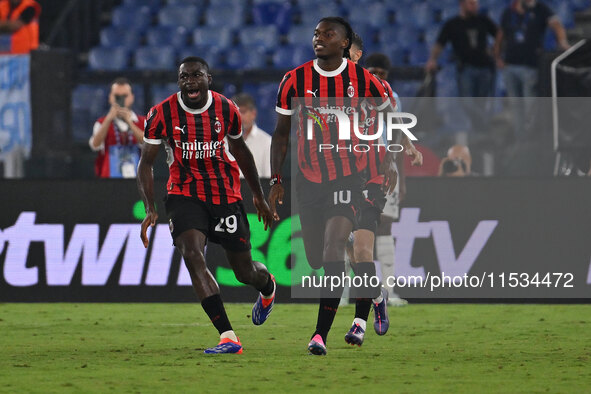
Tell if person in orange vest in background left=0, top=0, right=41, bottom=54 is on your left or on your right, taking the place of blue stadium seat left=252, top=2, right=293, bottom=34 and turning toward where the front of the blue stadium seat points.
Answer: on your right

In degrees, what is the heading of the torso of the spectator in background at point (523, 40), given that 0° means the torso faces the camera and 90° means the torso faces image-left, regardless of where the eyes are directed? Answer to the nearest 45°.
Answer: approximately 0°

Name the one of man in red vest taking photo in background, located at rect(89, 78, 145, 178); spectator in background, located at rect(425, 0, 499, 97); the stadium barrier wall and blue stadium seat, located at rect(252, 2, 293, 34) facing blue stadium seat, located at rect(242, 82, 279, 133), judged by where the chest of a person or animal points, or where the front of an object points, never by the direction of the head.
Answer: blue stadium seat, located at rect(252, 2, 293, 34)

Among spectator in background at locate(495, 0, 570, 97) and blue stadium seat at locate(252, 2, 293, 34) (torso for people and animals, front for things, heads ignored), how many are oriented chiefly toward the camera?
2

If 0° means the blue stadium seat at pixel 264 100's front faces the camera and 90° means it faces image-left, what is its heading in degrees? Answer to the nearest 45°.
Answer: approximately 0°

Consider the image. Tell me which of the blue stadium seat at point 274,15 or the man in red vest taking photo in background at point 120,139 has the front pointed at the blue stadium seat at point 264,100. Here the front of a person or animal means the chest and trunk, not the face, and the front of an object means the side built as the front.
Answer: the blue stadium seat at point 274,15

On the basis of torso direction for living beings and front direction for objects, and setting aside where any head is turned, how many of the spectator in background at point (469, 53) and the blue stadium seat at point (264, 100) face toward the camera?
2

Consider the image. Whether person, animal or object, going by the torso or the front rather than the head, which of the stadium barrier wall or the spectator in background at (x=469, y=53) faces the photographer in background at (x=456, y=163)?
the spectator in background at (x=469, y=53)

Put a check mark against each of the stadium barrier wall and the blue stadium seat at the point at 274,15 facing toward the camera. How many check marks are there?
2

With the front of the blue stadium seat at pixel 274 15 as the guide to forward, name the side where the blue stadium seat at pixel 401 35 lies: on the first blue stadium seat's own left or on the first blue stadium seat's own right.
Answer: on the first blue stadium seat's own left

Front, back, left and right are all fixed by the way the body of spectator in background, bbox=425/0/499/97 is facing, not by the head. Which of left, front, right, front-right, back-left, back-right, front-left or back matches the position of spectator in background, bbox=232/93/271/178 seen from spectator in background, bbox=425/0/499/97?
front-right
